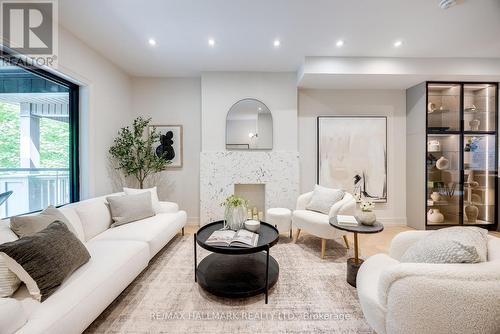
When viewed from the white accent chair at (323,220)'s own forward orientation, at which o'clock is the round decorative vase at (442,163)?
The round decorative vase is roughly at 6 o'clock from the white accent chair.

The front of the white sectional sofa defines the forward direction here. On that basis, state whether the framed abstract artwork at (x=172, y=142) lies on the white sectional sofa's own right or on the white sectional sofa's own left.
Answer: on the white sectional sofa's own left

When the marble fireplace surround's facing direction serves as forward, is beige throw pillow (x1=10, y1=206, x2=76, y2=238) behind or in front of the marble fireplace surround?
in front

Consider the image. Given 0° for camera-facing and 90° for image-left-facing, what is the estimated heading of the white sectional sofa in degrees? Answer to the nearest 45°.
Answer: approximately 315°

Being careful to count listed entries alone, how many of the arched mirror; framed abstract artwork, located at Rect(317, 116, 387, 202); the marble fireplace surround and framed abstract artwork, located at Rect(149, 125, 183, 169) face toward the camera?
4

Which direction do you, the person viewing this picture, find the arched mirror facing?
facing the viewer

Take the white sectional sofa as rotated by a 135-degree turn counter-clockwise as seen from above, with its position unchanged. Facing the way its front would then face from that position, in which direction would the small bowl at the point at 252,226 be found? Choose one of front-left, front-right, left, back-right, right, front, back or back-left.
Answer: right

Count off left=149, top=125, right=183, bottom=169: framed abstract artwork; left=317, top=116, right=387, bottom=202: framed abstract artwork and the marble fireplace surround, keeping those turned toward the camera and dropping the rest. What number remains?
3

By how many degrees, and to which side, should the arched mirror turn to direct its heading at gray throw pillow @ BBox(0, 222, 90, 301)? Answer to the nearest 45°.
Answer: approximately 45° to its right

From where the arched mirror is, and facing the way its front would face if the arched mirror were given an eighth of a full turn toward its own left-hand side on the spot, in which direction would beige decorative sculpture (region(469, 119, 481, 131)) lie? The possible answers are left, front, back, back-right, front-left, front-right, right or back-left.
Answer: front-left

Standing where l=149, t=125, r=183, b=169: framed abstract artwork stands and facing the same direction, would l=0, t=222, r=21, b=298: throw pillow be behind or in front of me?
in front

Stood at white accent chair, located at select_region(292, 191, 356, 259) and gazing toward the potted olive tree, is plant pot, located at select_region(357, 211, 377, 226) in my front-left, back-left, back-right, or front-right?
back-left

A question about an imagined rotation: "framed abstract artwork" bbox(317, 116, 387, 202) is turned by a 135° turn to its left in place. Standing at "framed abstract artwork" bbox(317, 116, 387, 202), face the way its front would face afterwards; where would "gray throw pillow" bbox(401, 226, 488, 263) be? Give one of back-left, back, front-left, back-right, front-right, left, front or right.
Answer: back-right

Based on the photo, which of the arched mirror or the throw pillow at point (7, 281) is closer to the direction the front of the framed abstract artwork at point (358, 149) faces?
the throw pillow

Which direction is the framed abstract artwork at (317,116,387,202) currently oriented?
toward the camera

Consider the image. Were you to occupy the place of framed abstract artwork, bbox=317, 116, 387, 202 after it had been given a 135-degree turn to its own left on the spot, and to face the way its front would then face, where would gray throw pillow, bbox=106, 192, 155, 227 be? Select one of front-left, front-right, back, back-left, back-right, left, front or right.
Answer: back

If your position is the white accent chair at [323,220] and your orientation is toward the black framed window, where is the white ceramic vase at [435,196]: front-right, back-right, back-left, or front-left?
back-right

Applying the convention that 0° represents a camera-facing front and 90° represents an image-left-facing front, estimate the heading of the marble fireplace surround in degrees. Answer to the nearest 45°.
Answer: approximately 0°

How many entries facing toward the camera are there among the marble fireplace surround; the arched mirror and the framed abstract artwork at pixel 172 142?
3
